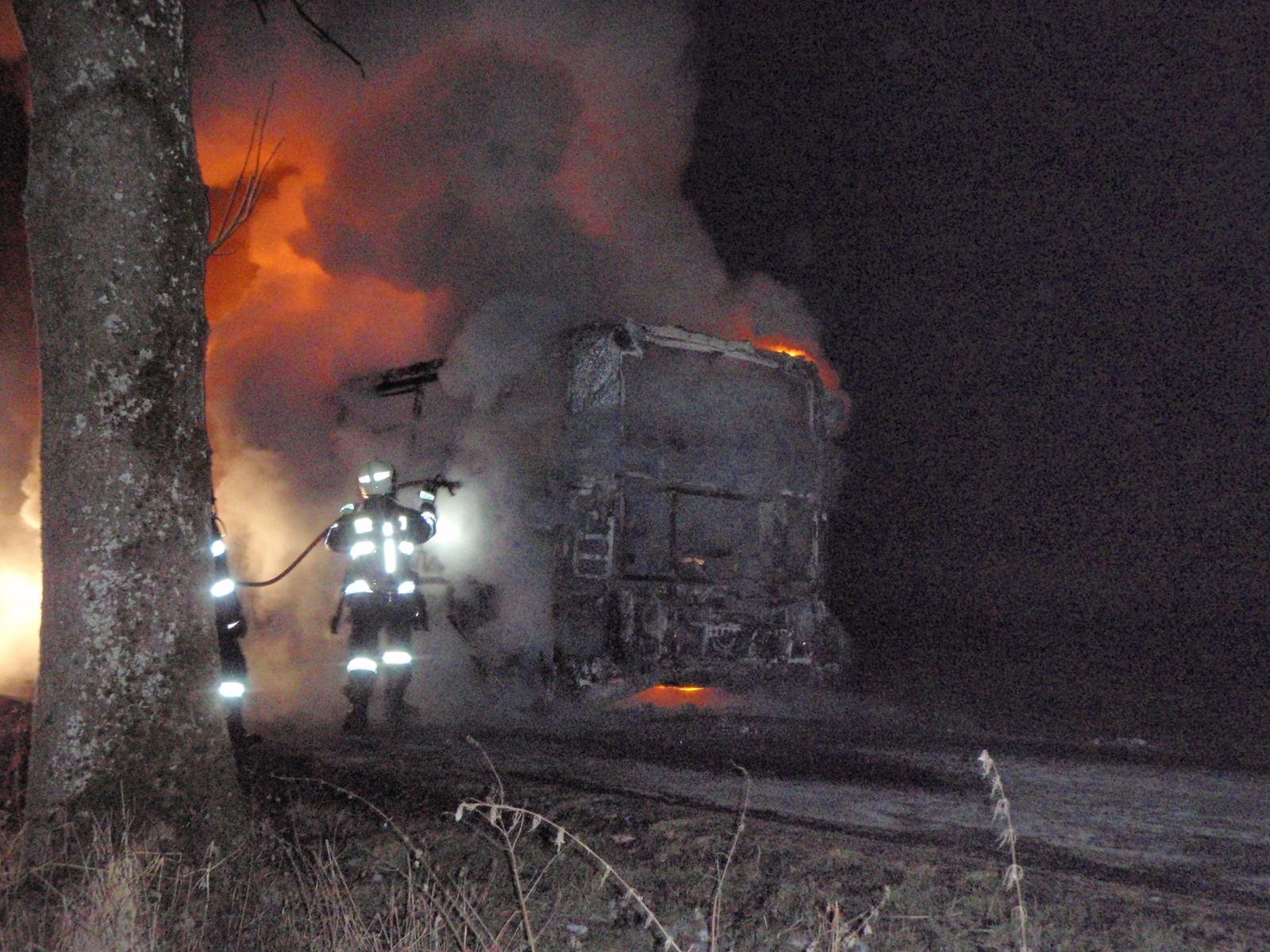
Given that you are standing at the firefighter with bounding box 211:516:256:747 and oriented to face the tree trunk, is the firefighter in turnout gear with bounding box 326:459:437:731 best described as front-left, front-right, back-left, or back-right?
back-left
